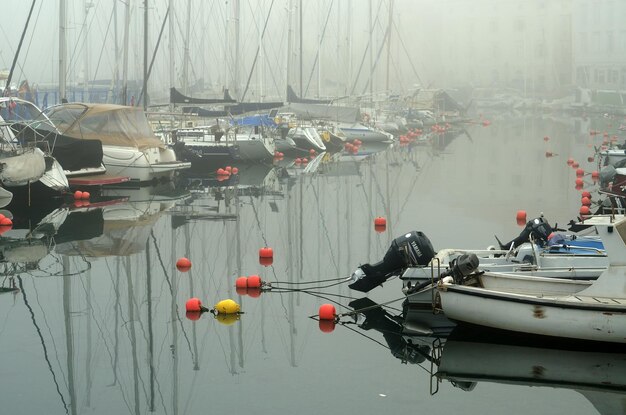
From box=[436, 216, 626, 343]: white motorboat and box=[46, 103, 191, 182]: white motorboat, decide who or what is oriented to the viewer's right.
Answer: box=[436, 216, 626, 343]: white motorboat

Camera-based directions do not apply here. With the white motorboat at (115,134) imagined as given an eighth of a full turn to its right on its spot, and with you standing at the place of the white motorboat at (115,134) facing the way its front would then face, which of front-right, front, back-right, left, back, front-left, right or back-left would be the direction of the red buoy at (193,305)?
back

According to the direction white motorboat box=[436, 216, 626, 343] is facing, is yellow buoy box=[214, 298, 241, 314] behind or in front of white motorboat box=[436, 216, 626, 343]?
behind

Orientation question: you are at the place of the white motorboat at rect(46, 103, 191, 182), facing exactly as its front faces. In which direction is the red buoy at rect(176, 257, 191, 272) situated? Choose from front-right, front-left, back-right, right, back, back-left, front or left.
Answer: back-left

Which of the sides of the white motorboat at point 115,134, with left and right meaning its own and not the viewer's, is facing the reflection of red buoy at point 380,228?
back

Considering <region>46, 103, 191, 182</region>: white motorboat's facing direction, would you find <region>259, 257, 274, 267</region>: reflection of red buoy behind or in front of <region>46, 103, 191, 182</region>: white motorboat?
behind

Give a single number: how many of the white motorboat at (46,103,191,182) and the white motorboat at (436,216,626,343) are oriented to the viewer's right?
1

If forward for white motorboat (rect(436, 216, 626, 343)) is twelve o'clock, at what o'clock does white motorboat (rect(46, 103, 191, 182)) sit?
white motorboat (rect(46, 103, 191, 182)) is roughly at 8 o'clock from white motorboat (rect(436, 216, 626, 343)).

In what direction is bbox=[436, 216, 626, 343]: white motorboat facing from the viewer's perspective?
to the viewer's right

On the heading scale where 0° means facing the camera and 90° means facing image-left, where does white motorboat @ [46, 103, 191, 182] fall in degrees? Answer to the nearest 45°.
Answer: approximately 135°
